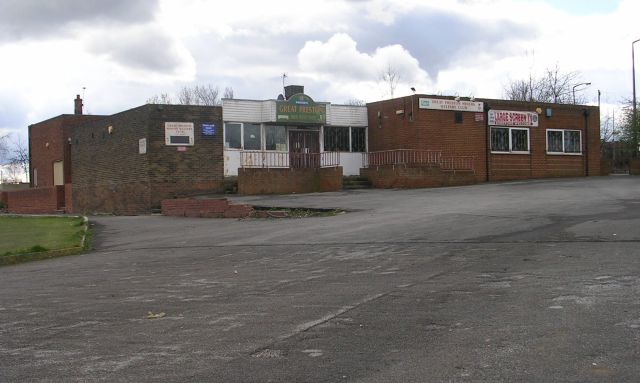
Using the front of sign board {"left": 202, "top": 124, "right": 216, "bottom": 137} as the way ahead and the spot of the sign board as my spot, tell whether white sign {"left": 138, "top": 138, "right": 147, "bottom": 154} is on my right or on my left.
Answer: on my right

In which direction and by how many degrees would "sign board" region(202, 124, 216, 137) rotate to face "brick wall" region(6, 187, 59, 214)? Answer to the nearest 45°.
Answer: approximately 135° to its right

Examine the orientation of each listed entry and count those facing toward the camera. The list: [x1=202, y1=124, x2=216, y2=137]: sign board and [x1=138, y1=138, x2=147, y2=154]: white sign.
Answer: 2

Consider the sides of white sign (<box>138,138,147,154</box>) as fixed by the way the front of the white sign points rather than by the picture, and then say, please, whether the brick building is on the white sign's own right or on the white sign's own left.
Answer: on the white sign's own left

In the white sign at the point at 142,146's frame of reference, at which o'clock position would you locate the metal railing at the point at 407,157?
The metal railing is roughly at 9 o'clock from the white sign.

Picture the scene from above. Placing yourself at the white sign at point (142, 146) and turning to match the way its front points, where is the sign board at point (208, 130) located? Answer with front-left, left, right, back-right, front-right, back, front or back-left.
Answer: left

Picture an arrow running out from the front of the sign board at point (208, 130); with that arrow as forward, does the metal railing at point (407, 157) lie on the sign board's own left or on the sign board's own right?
on the sign board's own left

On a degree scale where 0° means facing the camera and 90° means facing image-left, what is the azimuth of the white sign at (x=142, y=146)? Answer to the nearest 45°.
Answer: approximately 0°

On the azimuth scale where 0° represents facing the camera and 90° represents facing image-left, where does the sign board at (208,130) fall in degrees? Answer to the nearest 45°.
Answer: approximately 0°

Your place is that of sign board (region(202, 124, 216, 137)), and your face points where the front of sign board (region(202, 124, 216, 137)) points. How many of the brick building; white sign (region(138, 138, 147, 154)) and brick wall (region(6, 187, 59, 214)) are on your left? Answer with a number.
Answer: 1

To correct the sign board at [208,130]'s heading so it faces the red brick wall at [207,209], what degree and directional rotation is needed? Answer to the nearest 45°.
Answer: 0° — it already faces it
